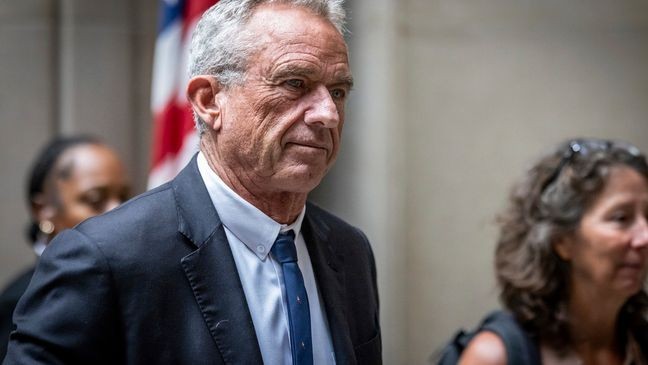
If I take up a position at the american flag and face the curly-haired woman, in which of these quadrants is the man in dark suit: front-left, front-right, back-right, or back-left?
front-right

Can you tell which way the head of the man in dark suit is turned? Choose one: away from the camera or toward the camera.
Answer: toward the camera

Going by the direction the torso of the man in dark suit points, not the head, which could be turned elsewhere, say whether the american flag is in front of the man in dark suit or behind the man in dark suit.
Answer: behind

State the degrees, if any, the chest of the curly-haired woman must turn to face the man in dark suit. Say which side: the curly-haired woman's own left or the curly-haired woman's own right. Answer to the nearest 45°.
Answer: approximately 90° to the curly-haired woman's own right

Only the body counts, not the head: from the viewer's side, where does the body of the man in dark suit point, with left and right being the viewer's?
facing the viewer and to the right of the viewer

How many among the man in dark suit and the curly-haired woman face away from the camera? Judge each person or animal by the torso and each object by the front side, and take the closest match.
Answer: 0

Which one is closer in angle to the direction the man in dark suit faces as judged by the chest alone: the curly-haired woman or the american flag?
the curly-haired woman
